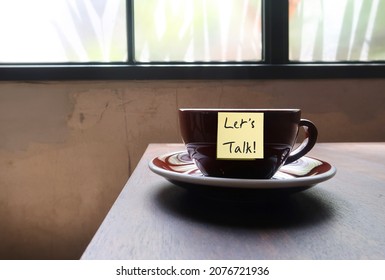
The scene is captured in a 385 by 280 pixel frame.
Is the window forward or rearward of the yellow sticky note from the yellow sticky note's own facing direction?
rearward

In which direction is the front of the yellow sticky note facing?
toward the camera
